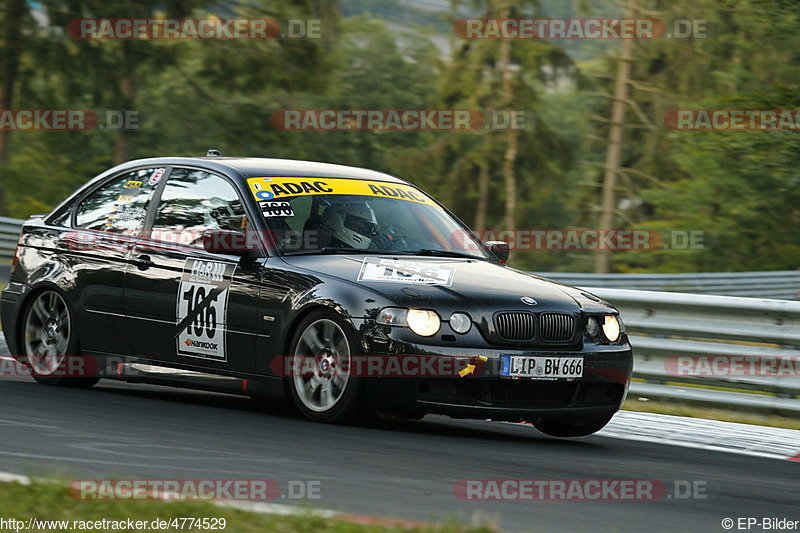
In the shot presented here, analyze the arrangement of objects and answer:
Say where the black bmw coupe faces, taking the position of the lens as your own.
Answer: facing the viewer and to the right of the viewer

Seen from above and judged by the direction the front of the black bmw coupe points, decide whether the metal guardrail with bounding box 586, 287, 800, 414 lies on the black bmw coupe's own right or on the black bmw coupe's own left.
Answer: on the black bmw coupe's own left

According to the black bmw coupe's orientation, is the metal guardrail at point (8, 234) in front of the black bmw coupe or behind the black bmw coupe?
behind

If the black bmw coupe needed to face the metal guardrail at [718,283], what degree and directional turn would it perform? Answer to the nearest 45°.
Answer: approximately 90° to its left
